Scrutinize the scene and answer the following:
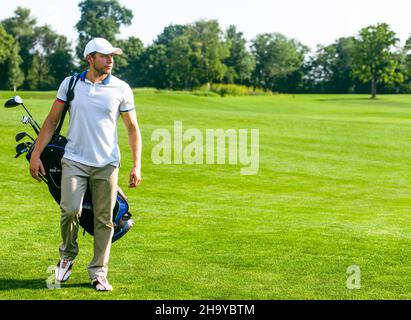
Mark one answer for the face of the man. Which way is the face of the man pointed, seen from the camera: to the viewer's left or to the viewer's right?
to the viewer's right

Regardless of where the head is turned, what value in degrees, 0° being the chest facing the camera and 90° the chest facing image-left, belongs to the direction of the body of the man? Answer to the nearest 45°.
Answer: approximately 0°
